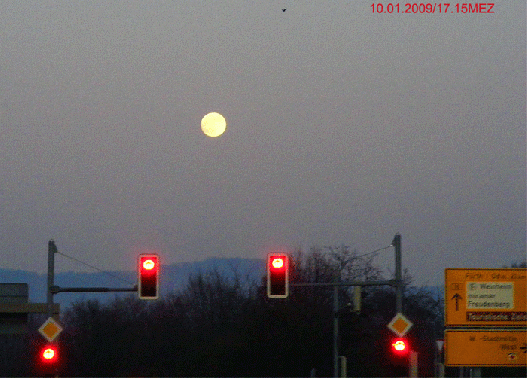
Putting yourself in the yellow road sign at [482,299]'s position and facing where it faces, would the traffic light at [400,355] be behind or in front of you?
behind

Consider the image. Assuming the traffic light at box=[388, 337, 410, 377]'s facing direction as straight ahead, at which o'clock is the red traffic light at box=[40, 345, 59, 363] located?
The red traffic light is roughly at 3 o'clock from the traffic light.

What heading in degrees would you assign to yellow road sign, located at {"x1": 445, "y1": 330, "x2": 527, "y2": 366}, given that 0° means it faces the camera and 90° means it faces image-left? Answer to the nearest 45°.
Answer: approximately 0°
